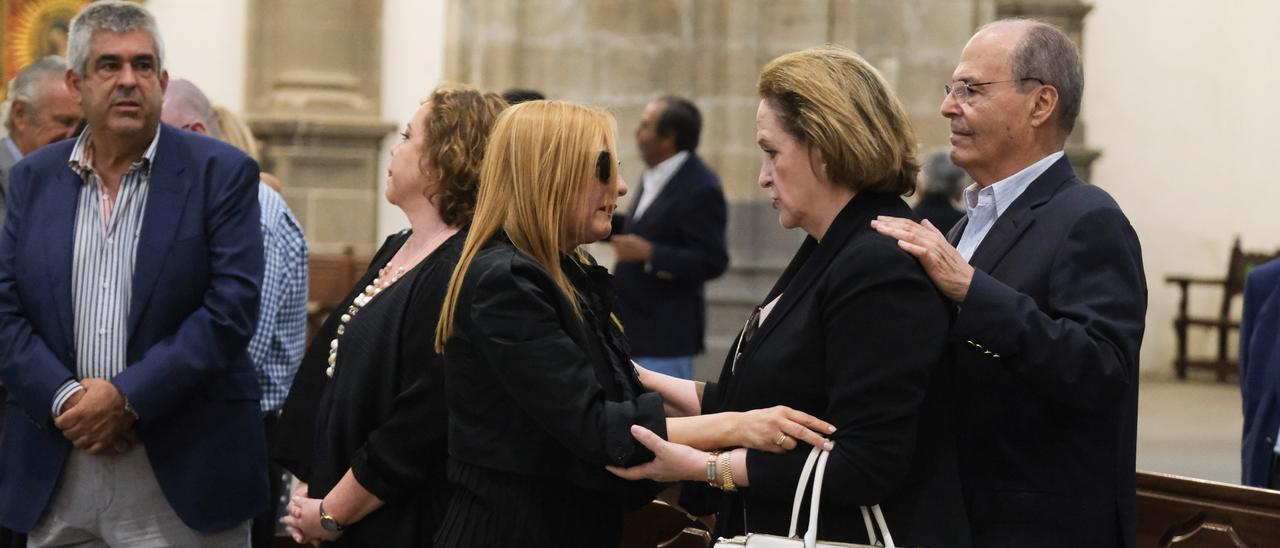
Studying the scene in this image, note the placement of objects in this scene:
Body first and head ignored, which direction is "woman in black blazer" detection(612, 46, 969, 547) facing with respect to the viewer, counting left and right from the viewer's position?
facing to the left of the viewer

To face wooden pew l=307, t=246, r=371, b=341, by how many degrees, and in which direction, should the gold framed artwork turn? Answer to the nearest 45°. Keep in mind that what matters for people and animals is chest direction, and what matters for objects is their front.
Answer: approximately 45° to its left

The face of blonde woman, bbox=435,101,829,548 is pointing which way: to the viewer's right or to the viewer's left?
to the viewer's right

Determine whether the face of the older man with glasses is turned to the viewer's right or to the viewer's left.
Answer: to the viewer's left

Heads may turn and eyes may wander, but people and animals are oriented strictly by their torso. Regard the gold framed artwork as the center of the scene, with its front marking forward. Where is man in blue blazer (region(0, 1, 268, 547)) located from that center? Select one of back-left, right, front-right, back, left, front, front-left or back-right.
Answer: front

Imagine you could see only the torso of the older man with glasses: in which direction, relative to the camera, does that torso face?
to the viewer's left

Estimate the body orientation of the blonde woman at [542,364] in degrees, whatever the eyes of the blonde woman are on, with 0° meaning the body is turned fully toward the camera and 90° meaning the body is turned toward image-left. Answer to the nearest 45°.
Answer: approximately 270°

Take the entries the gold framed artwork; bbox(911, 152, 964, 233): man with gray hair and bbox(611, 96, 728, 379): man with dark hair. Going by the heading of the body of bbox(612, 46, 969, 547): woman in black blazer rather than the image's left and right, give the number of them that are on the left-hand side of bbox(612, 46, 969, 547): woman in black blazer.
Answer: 0

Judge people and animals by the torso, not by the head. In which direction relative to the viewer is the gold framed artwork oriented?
toward the camera

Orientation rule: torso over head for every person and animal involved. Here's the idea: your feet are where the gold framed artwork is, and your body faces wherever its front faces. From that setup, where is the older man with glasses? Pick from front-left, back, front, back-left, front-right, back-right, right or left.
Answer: front

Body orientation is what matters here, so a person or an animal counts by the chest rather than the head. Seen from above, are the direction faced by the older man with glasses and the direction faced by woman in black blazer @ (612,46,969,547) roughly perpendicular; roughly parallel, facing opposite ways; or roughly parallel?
roughly parallel

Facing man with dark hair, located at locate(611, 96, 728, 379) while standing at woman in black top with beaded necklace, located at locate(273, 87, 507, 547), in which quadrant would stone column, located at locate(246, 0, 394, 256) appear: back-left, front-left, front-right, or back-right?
front-left

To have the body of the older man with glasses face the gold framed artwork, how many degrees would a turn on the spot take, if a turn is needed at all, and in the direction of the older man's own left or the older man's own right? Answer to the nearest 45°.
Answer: approximately 45° to the older man's own right
